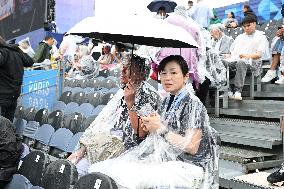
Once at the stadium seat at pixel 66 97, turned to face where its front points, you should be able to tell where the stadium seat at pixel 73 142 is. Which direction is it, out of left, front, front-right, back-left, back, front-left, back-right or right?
front-left

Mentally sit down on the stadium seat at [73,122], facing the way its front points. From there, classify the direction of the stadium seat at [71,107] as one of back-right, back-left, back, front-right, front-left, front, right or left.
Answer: back-right

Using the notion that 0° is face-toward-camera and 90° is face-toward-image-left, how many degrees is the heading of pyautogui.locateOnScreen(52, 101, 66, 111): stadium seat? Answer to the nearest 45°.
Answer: approximately 45°

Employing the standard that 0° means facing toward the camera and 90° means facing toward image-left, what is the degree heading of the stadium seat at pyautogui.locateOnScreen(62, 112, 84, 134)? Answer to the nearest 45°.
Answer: approximately 45°
